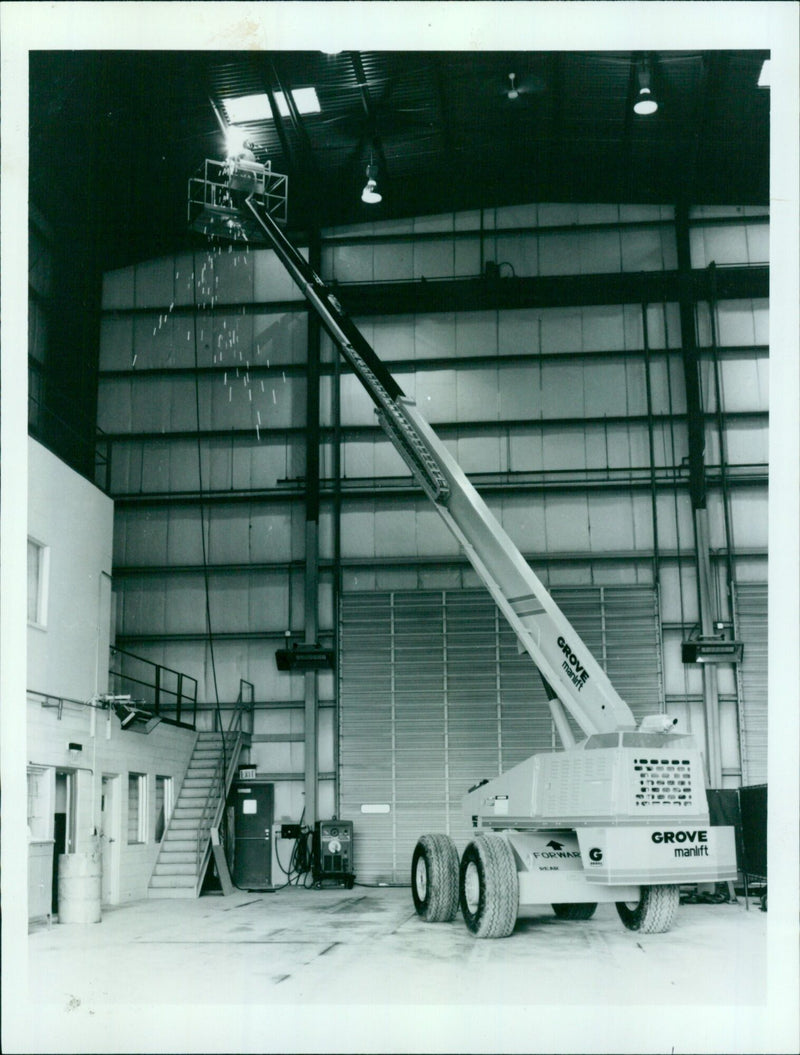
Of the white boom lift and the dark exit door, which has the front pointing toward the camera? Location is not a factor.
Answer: the dark exit door

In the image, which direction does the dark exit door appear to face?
toward the camera

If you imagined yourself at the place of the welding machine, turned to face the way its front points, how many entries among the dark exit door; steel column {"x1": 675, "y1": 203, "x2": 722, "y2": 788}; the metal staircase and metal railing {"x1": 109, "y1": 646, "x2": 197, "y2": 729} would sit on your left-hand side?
1

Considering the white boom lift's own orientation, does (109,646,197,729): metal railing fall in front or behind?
in front

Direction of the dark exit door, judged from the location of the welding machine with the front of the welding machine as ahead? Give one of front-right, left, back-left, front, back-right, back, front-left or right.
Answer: back-right

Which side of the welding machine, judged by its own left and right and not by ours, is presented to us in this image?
front

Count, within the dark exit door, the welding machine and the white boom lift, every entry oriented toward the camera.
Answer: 2

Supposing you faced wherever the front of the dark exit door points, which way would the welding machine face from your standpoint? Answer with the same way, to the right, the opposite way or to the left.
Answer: the same way

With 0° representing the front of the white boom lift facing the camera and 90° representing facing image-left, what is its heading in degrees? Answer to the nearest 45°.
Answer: approximately 135°
